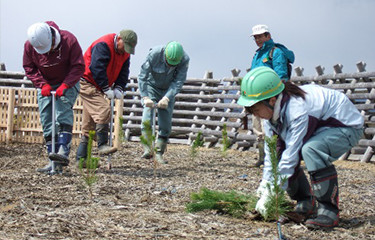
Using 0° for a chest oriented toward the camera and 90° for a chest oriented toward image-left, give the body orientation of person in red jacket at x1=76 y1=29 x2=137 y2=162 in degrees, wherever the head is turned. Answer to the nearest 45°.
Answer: approximately 315°

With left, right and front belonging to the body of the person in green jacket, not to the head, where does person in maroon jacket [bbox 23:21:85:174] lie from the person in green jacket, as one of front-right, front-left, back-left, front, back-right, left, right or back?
front-right

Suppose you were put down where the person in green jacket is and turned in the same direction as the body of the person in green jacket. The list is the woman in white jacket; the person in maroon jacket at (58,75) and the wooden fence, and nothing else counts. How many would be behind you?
1

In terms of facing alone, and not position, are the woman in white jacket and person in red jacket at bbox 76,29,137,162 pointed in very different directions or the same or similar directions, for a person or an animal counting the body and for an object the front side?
very different directions

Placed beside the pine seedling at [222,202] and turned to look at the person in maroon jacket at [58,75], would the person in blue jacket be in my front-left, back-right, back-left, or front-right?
front-right

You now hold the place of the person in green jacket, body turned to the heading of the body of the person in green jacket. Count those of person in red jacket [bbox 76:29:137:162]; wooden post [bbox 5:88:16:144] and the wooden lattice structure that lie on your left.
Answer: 0

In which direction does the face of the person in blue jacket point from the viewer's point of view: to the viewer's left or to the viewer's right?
to the viewer's left

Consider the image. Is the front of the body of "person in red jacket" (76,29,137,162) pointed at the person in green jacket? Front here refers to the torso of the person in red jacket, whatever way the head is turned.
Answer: no

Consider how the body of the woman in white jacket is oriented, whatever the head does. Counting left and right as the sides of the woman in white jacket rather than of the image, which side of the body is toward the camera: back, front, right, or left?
left

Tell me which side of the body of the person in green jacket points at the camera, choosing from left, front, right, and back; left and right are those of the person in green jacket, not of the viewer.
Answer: front

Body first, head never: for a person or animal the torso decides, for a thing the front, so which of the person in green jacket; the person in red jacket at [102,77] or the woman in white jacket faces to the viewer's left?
the woman in white jacket

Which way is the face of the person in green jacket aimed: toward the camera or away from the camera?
toward the camera

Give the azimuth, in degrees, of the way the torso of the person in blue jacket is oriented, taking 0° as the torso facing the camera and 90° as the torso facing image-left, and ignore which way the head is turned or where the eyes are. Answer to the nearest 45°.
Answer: approximately 45°

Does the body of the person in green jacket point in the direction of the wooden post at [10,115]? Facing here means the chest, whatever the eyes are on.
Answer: no

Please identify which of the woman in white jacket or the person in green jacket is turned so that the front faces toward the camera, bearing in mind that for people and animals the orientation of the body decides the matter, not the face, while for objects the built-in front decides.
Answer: the person in green jacket

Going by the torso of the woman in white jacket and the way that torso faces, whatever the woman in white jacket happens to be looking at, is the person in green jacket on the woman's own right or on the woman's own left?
on the woman's own right

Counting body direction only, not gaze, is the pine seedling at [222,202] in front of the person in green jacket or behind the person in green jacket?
in front

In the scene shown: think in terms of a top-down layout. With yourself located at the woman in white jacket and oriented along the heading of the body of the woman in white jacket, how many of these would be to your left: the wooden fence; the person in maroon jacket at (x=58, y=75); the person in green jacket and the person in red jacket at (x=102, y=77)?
0
